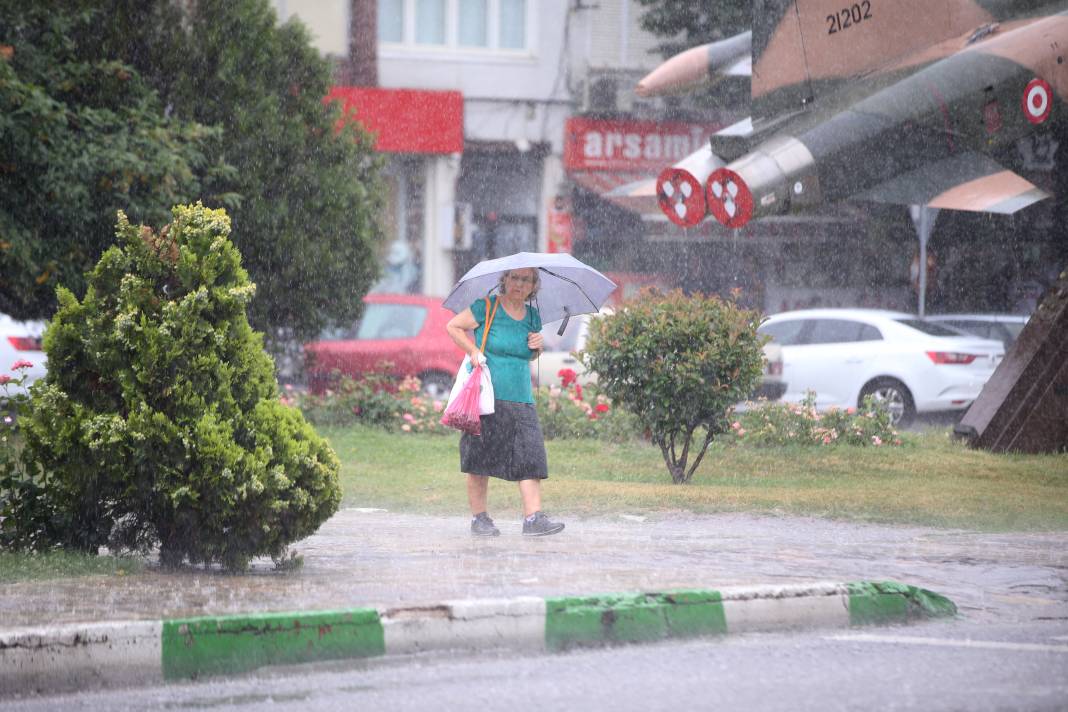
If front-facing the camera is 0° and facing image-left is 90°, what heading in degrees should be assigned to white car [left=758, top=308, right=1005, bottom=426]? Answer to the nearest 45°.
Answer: approximately 135°

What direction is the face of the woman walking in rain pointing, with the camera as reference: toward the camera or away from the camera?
toward the camera

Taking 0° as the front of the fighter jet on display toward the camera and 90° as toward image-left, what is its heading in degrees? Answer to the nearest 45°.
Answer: approximately 225°

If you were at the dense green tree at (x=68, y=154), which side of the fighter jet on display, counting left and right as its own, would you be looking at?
back

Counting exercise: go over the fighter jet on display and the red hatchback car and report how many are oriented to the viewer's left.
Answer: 1

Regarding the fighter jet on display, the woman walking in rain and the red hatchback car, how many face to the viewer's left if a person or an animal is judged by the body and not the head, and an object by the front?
1

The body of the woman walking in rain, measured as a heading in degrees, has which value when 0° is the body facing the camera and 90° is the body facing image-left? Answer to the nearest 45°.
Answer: approximately 315°

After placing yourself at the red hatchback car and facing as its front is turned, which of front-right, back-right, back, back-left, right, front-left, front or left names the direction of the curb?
left

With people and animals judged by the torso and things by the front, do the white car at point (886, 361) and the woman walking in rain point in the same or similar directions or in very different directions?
very different directions

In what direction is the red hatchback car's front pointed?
to the viewer's left

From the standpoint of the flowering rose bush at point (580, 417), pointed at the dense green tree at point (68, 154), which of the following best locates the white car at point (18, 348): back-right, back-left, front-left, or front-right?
front-right

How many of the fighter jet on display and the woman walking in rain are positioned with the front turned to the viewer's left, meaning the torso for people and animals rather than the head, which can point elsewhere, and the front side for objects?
0

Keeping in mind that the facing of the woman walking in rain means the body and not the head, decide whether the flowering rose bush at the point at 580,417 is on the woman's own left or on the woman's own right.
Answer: on the woman's own left

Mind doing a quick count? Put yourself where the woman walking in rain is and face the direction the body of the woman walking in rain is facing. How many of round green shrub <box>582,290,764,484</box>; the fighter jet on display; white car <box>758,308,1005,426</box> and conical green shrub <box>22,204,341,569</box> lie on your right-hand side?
1

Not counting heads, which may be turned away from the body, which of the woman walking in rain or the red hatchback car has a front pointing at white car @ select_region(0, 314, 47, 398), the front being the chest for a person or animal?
the red hatchback car

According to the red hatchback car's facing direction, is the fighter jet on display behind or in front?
behind
